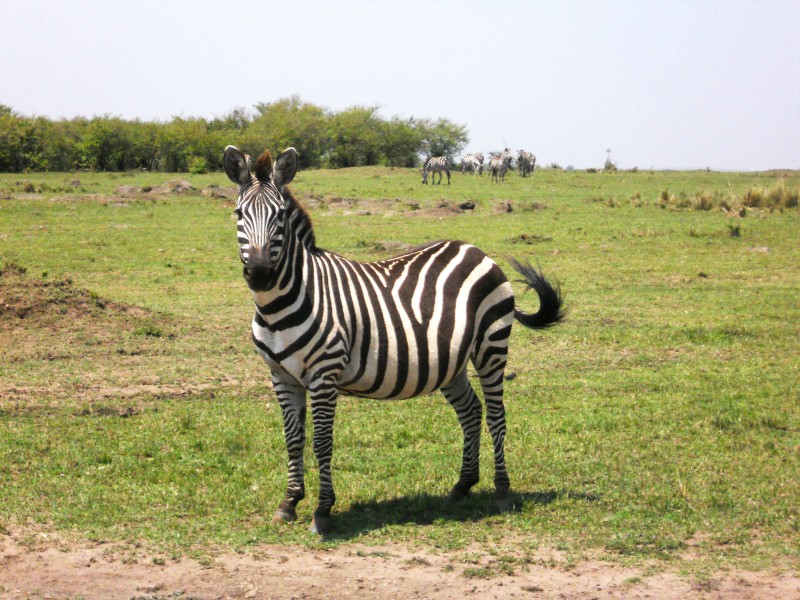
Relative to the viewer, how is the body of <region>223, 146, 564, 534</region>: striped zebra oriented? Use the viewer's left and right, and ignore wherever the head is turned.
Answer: facing the viewer and to the left of the viewer

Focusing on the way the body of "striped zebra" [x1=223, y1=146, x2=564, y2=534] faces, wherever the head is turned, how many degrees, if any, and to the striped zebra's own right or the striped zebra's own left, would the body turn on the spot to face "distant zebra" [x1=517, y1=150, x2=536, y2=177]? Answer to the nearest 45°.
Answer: approximately 135° to the striped zebra's own right

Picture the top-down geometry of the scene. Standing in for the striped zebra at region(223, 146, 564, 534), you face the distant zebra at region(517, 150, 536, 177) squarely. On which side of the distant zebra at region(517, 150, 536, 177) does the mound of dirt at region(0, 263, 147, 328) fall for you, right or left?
left

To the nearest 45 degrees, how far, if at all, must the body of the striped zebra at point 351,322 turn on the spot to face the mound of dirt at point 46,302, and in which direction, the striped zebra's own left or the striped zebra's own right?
approximately 90° to the striped zebra's own right

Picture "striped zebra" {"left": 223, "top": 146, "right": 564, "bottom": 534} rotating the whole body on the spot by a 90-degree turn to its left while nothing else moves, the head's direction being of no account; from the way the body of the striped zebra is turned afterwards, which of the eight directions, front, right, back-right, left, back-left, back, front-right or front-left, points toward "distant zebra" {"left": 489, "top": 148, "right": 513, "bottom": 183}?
back-left
